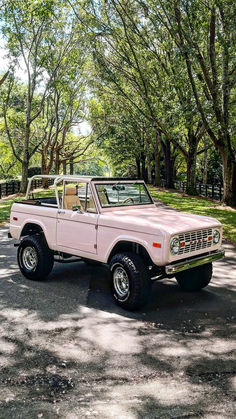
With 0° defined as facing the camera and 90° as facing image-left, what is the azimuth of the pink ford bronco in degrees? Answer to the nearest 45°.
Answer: approximately 315°
